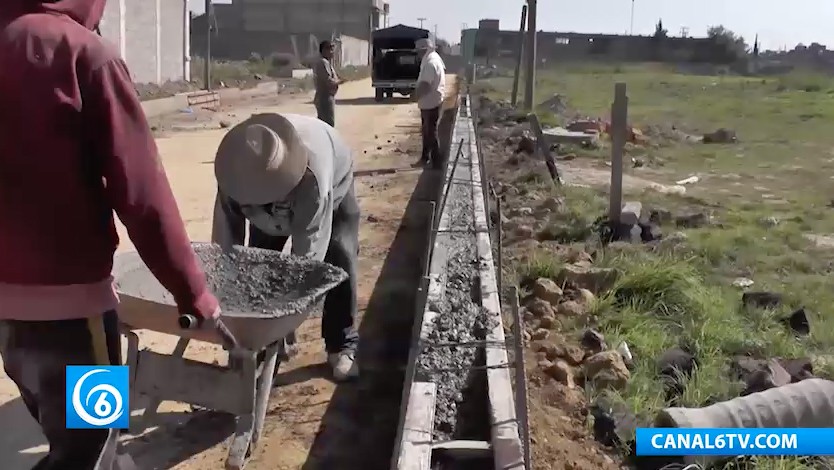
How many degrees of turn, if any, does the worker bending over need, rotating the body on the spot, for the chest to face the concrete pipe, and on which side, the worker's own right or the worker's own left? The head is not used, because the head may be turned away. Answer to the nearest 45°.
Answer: approximately 135° to the worker's own left

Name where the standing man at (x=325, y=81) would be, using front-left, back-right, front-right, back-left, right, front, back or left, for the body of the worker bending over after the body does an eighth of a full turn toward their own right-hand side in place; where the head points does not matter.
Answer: right

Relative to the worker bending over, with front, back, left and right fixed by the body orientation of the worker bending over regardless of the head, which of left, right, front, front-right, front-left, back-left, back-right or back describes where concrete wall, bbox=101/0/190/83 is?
back-right
